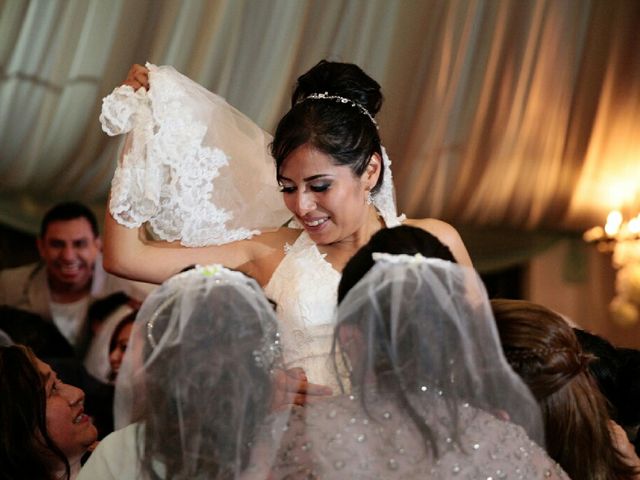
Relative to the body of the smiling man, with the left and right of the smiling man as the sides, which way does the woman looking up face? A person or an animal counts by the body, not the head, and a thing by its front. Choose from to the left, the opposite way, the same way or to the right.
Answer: to the left

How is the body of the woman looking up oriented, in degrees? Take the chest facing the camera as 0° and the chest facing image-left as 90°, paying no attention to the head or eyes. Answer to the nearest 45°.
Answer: approximately 270°

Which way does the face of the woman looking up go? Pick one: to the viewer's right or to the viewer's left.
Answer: to the viewer's right

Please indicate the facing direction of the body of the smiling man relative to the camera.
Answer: toward the camera

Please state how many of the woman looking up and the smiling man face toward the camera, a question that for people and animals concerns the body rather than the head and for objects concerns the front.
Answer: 1

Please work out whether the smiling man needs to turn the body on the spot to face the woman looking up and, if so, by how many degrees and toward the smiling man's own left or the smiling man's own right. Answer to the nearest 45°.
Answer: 0° — they already face them

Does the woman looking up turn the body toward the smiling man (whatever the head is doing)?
no

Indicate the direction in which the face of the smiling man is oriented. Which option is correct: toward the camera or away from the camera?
toward the camera
